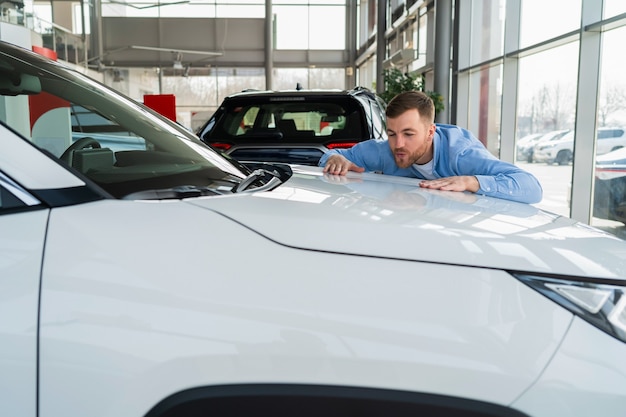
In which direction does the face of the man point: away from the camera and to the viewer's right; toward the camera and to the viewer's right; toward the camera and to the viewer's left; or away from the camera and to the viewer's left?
toward the camera and to the viewer's left

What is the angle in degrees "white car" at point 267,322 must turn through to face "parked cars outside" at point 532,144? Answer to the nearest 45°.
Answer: approximately 90° to its left

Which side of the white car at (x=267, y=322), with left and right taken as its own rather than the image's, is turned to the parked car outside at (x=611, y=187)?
left

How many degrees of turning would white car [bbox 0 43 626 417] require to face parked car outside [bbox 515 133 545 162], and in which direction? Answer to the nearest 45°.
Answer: approximately 135° to its left

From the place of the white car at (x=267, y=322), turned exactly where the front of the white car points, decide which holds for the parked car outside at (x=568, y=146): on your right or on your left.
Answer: on your left

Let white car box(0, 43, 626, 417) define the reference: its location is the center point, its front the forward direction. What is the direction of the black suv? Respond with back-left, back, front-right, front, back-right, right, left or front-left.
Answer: back-left

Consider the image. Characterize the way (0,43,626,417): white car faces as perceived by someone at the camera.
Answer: facing the viewer and to the right of the viewer
